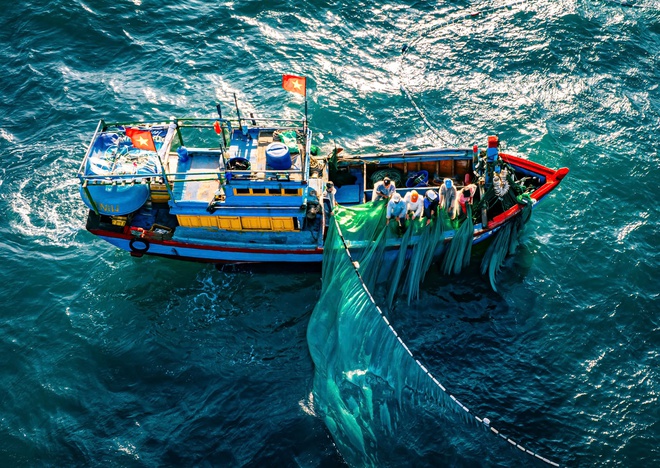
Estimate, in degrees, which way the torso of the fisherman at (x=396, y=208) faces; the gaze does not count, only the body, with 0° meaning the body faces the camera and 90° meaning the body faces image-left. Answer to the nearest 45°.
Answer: approximately 0°

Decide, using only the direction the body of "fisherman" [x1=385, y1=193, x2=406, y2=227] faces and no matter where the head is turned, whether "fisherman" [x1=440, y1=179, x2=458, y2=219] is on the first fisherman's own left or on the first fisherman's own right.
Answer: on the first fisherman's own left

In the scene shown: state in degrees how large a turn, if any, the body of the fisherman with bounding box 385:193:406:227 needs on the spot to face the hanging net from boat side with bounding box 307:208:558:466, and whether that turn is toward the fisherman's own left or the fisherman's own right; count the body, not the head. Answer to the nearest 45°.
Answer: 0° — they already face it

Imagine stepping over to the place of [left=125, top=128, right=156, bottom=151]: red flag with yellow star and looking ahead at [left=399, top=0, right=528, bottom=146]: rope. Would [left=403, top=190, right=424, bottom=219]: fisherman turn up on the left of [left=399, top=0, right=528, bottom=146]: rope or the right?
right

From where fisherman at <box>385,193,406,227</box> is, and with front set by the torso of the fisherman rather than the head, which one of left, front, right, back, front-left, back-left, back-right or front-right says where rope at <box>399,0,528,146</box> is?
back

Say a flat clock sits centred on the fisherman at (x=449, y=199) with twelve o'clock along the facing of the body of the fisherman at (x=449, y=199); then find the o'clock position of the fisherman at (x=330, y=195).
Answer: the fisherman at (x=330, y=195) is roughly at 3 o'clock from the fisherman at (x=449, y=199).

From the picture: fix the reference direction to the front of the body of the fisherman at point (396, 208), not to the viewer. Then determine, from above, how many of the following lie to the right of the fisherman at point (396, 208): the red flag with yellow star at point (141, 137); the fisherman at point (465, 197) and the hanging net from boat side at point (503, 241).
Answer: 1

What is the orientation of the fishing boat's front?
to the viewer's right

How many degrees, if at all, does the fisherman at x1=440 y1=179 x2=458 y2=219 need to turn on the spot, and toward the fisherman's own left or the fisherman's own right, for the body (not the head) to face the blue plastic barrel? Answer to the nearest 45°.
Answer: approximately 90° to the fisherman's own right

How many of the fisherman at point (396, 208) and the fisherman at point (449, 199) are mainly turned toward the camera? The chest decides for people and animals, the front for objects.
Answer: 2

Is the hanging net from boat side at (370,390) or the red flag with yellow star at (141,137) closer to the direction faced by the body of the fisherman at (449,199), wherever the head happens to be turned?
the hanging net from boat side
